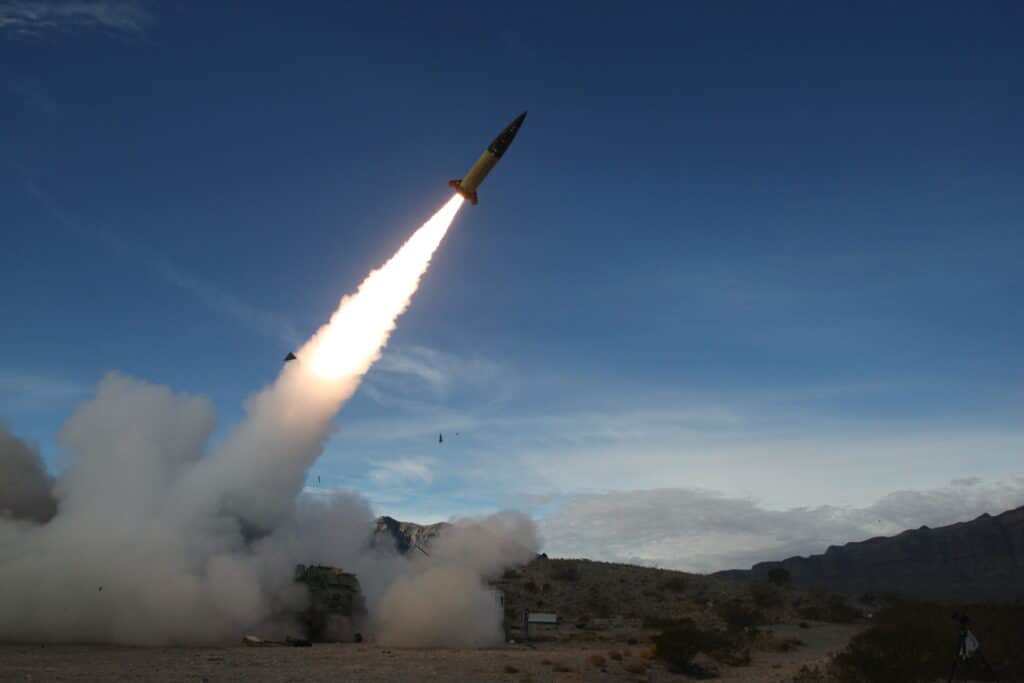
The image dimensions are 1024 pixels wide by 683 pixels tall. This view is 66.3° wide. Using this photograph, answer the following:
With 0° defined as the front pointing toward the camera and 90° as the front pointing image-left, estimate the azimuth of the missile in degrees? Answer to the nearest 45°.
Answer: approximately 270°
